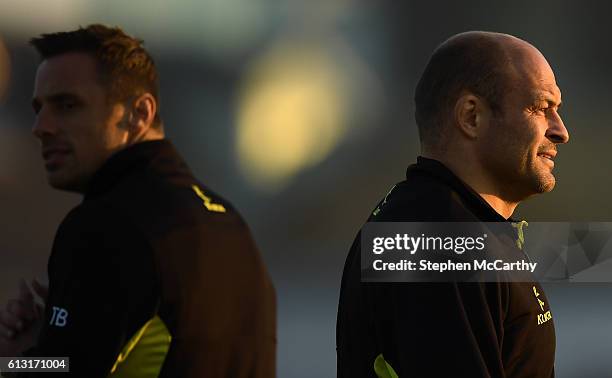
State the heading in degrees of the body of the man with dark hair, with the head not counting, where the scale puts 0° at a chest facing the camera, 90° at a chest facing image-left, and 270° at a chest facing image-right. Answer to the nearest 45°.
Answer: approximately 135°

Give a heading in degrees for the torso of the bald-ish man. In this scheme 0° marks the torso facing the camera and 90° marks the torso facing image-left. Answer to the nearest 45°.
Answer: approximately 270°

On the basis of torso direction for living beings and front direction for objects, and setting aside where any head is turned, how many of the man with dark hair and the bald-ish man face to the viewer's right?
1

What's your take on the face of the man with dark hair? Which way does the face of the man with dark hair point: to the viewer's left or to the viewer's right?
to the viewer's left

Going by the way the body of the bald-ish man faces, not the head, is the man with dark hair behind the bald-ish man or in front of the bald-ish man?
behind

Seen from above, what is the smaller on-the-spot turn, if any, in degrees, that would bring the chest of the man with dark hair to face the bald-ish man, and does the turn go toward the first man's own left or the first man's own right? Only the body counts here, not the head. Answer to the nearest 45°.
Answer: approximately 135° to the first man's own right

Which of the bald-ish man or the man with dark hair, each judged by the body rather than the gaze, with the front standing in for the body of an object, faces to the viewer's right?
the bald-ish man

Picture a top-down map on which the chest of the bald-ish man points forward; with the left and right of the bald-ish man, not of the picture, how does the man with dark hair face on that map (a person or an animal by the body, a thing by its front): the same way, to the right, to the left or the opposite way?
the opposite way
